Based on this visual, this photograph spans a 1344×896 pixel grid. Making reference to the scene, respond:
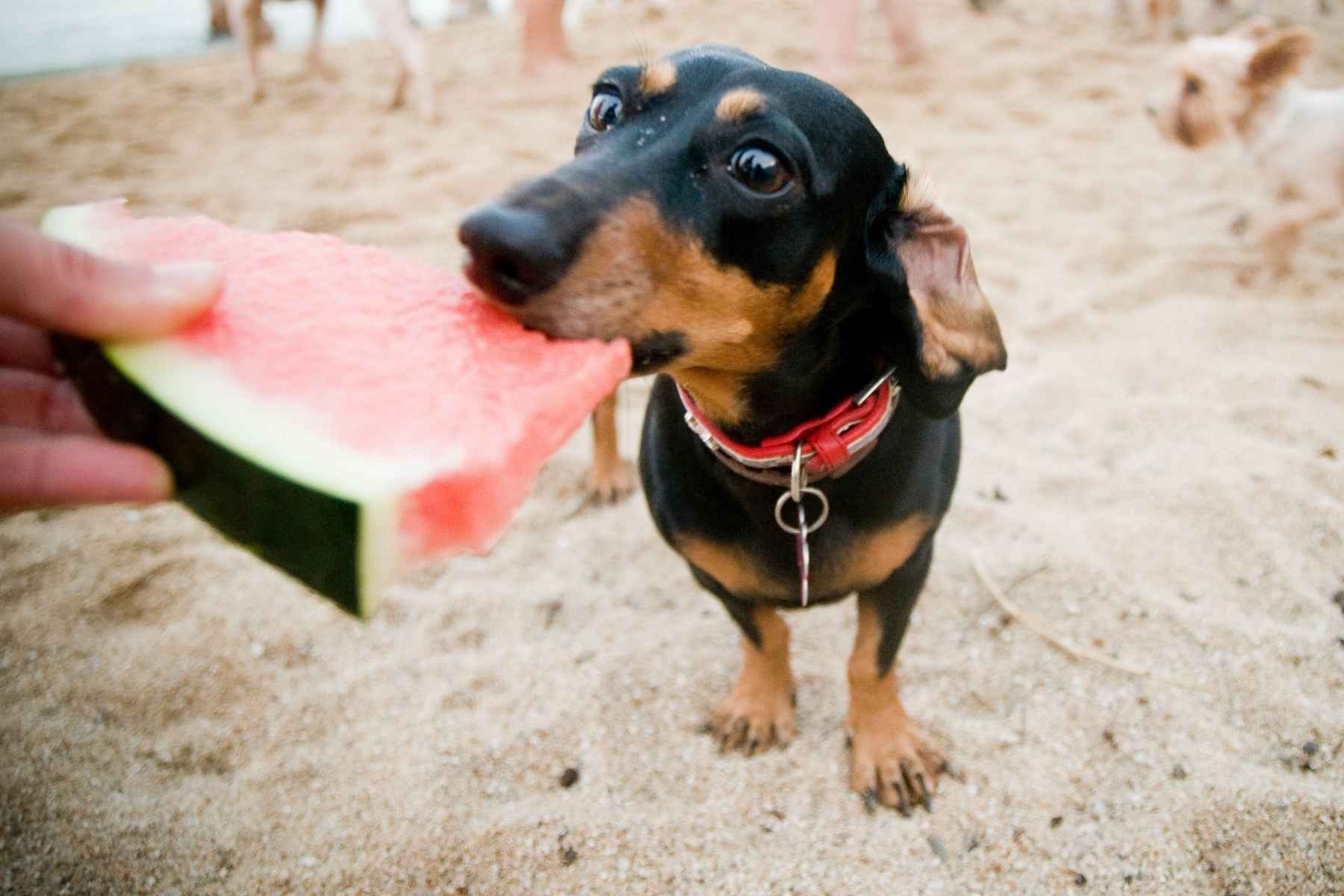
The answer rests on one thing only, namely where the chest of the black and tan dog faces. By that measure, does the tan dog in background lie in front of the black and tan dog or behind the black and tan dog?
behind

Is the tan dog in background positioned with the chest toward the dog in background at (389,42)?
yes

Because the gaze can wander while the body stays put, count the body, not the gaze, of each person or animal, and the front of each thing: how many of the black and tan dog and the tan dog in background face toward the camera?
1

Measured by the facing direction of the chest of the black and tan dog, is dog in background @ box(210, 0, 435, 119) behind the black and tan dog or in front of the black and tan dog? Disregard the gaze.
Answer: behind

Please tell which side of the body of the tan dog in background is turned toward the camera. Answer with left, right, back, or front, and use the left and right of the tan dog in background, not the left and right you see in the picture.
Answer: left

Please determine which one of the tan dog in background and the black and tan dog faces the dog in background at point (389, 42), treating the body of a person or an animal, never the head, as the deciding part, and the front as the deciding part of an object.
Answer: the tan dog in background

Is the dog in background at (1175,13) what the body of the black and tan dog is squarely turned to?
no

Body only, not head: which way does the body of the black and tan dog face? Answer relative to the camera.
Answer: toward the camera

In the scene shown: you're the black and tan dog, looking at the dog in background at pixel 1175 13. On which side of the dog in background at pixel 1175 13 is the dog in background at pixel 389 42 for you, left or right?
left

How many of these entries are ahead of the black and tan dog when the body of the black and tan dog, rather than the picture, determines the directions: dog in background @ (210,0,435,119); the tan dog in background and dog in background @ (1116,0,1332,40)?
0

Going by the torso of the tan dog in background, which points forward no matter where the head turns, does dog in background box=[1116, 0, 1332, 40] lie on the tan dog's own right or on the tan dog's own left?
on the tan dog's own right

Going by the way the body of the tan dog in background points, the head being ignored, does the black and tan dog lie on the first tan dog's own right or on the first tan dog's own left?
on the first tan dog's own left
